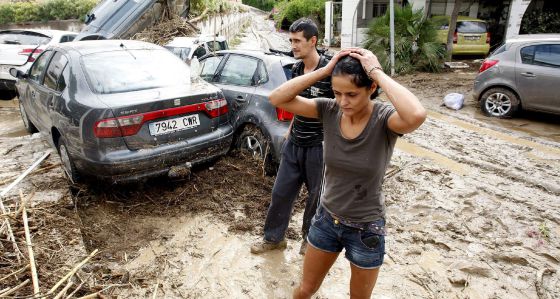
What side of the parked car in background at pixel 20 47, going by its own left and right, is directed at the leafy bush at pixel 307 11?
front

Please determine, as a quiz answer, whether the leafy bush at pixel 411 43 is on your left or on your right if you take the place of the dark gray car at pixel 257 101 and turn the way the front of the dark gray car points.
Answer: on your right

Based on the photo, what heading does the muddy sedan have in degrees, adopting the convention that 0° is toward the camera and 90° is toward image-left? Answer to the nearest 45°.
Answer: approximately 135°

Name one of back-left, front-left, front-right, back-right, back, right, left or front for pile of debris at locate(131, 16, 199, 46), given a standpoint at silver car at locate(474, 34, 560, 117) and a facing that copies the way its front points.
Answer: back

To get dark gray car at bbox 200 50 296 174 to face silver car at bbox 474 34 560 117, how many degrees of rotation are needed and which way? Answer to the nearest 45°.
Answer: approximately 90° to its right

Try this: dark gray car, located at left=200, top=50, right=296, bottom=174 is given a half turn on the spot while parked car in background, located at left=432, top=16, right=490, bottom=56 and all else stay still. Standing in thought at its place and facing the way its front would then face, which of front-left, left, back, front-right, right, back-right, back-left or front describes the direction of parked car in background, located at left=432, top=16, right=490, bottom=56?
left

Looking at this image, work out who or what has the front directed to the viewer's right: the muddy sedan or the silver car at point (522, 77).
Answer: the silver car

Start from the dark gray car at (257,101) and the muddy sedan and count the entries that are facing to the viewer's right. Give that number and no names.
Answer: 0

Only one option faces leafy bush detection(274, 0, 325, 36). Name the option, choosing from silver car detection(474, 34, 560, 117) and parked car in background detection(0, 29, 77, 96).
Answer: the parked car in background

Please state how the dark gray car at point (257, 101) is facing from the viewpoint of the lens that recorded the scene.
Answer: facing away from the viewer and to the left of the viewer

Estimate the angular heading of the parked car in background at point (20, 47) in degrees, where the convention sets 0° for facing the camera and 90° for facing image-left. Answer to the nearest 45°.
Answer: approximately 225°
